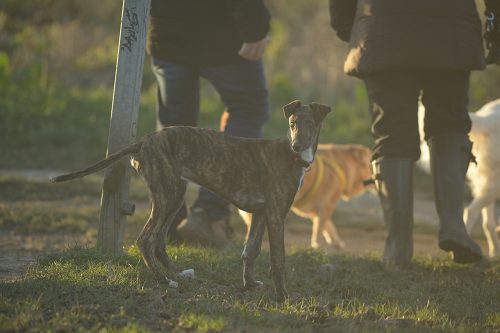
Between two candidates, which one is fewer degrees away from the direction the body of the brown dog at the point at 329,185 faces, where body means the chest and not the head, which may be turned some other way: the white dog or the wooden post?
the white dog

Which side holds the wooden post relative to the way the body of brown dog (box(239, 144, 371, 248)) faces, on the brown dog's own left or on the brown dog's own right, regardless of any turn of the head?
on the brown dog's own right

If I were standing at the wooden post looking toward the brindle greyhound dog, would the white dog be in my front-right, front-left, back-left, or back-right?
front-left

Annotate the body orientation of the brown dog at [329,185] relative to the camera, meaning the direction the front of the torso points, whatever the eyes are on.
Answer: to the viewer's right

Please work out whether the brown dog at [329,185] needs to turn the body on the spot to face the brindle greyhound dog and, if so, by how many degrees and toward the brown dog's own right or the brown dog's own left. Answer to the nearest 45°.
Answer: approximately 90° to the brown dog's own right

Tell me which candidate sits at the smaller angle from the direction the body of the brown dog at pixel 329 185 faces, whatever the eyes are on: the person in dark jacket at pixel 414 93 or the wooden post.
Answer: the person in dark jacket

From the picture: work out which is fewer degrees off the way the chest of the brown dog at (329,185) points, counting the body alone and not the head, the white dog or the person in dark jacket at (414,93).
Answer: the white dog

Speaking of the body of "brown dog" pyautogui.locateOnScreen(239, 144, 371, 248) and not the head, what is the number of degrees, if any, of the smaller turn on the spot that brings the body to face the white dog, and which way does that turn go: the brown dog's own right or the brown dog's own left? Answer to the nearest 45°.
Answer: approximately 45° to the brown dog's own right

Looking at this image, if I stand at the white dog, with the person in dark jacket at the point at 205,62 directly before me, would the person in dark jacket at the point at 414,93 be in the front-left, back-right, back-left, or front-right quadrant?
front-left
